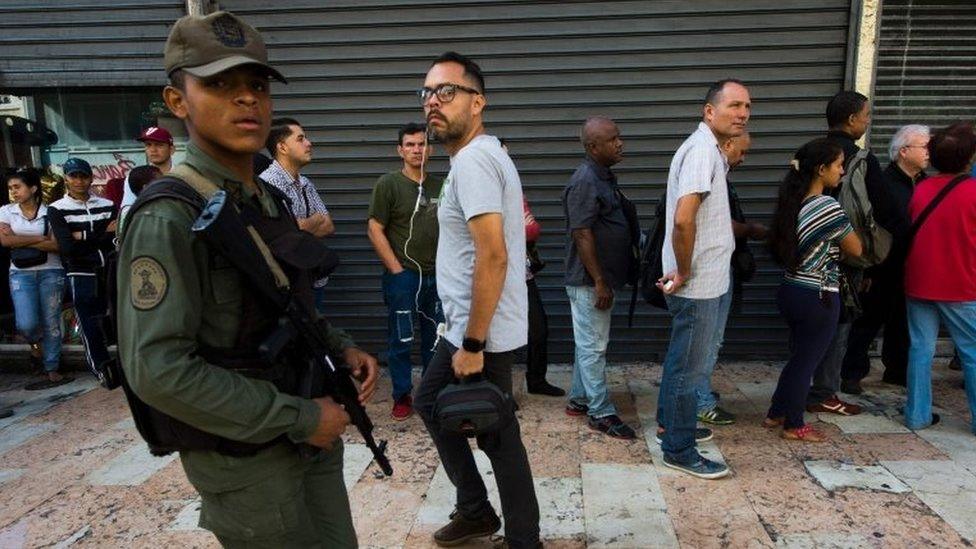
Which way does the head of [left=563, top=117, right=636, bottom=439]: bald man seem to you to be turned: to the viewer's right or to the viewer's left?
to the viewer's right

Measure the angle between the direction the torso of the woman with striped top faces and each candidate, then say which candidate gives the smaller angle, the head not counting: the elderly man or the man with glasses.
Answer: the elderly man

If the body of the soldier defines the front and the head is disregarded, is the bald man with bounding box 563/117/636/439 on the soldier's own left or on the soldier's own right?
on the soldier's own left

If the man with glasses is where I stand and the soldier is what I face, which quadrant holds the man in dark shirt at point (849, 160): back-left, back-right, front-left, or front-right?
back-left
